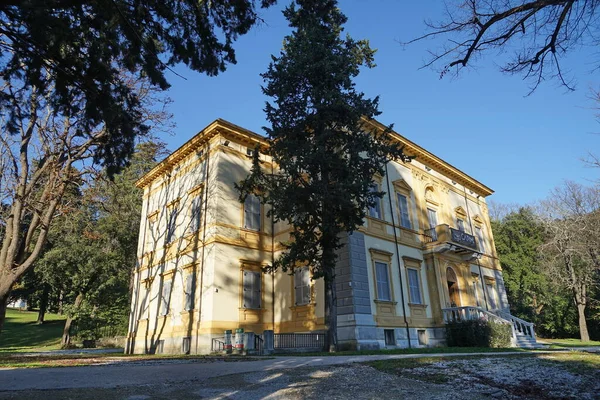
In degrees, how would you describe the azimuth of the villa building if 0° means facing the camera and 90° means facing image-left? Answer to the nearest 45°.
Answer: approximately 315°

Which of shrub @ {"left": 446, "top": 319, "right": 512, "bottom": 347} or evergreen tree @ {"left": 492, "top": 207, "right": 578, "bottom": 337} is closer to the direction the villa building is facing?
the shrub

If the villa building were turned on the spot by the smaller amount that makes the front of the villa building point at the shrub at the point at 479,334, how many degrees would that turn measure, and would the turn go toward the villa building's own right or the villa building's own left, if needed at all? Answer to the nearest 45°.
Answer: approximately 45° to the villa building's own left

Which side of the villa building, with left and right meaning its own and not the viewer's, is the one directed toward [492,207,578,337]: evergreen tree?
left

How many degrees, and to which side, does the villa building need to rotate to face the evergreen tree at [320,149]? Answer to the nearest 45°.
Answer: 0° — it already faces it

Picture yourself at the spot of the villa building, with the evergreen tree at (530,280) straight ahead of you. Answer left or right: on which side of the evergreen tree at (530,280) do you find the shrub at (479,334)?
right
